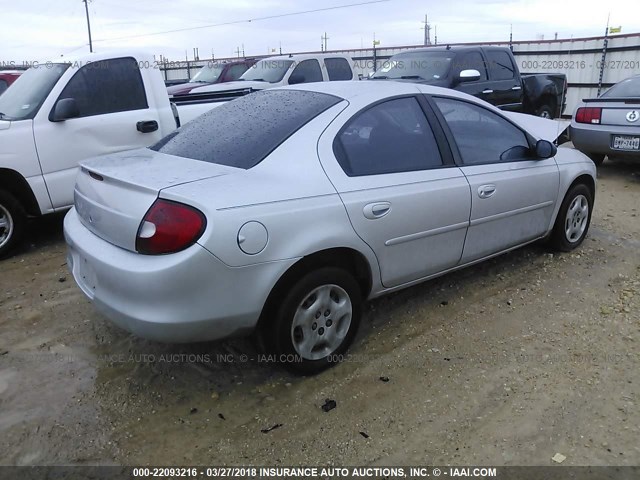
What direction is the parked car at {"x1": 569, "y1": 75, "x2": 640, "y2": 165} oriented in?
away from the camera

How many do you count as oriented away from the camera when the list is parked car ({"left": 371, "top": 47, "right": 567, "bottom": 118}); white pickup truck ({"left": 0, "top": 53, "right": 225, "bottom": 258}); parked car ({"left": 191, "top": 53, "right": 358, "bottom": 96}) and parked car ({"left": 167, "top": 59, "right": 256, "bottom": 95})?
0

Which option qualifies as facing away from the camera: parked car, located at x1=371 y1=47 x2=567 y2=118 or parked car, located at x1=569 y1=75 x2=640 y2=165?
parked car, located at x1=569 y1=75 x2=640 y2=165

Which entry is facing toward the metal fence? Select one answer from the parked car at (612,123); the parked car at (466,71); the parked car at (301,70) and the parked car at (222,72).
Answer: the parked car at (612,123)

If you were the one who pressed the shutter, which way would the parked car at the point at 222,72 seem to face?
facing the viewer and to the left of the viewer

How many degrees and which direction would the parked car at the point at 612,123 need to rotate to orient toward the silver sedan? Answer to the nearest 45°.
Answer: approximately 180°

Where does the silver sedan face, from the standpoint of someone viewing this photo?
facing away from the viewer and to the right of the viewer

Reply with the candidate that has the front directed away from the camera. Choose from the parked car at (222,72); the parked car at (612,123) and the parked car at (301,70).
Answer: the parked car at (612,123)

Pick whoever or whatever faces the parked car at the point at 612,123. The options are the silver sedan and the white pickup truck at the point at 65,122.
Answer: the silver sedan

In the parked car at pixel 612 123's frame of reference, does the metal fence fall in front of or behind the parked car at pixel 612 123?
in front

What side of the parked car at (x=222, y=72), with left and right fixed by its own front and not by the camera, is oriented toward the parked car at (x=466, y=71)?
left

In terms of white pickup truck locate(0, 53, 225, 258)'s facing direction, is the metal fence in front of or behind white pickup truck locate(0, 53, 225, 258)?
behind

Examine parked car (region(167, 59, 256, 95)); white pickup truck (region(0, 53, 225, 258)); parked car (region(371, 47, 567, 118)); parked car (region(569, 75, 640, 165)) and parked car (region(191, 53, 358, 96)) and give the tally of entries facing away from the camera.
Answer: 1

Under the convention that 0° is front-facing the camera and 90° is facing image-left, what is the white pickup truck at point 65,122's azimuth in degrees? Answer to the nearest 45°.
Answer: approximately 45°

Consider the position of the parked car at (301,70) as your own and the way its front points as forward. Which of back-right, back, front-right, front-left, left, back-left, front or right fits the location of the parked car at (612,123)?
left

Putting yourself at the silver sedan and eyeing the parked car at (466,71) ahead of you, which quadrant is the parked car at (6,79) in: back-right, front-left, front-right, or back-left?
front-left

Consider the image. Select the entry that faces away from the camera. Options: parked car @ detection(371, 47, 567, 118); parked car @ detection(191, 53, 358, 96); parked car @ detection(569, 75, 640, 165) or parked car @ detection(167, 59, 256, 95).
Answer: parked car @ detection(569, 75, 640, 165)

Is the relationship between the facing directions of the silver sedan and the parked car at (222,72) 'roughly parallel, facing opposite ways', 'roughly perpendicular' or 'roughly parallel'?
roughly parallel, facing opposite ways
